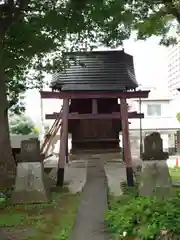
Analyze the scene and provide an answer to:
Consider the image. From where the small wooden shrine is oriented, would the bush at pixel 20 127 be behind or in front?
behind

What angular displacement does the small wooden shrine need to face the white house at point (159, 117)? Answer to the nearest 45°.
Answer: approximately 180°

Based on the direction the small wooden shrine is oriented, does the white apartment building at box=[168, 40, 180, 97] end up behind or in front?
behind

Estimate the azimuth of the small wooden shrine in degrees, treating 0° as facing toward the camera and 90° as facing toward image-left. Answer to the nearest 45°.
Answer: approximately 0°

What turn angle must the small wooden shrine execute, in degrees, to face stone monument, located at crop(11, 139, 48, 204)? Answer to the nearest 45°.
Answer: approximately 45° to its right

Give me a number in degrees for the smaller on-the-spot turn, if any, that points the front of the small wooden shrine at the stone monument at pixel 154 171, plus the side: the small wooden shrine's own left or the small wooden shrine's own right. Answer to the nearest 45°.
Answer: approximately 45° to the small wooden shrine's own left

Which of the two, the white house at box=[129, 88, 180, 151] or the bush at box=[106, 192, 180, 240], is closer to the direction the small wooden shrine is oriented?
the bush

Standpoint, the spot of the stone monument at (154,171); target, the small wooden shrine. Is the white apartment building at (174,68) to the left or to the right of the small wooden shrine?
right
